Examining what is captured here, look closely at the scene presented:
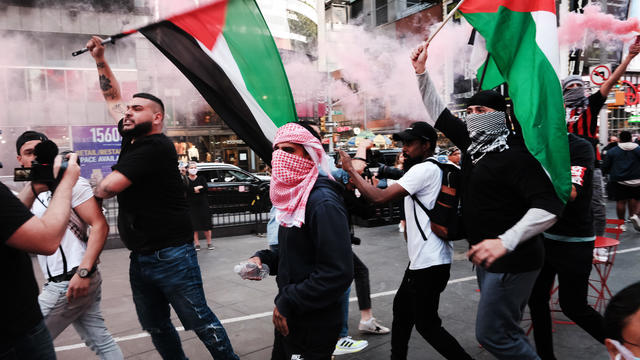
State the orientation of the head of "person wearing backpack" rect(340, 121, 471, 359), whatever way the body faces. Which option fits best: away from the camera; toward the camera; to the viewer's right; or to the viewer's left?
to the viewer's left

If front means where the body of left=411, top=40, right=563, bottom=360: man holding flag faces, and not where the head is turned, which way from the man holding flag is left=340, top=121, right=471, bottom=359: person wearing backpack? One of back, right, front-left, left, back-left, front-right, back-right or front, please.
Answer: right

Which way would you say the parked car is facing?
to the viewer's right

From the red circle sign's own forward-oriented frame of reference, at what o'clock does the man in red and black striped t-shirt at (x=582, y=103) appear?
The man in red and black striped t-shirt is roughly at 12 o'clock from the red circle sign.

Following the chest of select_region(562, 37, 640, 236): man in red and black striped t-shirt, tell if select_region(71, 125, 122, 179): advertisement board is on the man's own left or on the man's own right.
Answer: on the man's own right

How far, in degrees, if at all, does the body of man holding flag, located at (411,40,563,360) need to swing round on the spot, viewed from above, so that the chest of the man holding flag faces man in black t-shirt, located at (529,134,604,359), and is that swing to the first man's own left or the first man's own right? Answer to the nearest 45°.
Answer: approximately 180°

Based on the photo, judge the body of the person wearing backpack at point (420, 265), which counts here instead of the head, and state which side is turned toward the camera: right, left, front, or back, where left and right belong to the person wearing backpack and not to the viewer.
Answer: left

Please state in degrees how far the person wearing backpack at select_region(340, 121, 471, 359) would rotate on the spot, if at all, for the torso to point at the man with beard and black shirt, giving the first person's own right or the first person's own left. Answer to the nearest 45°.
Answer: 0° — they already face them

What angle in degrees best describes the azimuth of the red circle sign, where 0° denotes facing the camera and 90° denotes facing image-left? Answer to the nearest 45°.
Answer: approximately 0°

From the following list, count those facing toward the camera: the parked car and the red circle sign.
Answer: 1
